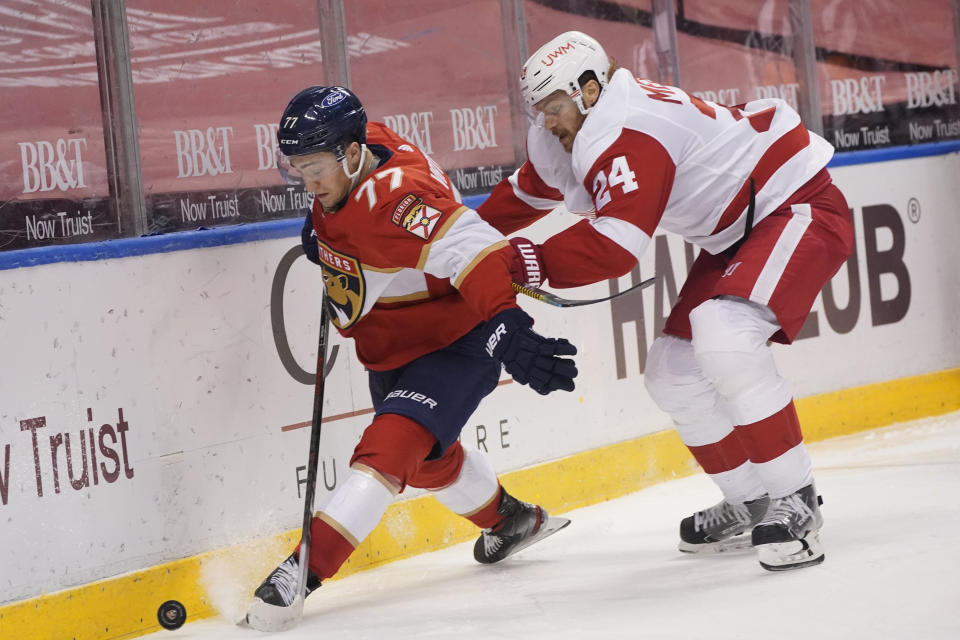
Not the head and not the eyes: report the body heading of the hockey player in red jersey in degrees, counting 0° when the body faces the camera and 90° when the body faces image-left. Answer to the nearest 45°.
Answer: approximately 45°

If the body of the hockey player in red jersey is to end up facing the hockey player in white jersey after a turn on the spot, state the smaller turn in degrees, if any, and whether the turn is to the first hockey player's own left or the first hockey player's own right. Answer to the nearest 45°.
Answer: approximately 135° to the first hockey player's own left

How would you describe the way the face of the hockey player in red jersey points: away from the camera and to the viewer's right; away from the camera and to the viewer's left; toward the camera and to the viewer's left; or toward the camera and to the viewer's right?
toward the camera and to the viewer's left
